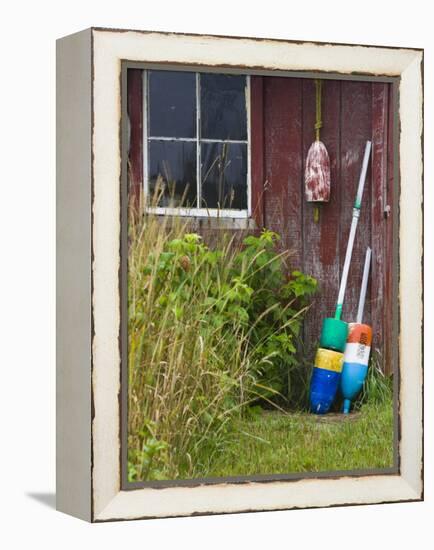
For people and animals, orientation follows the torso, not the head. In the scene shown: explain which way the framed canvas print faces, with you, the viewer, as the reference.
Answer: facing the viewer and to the right of the viewer
